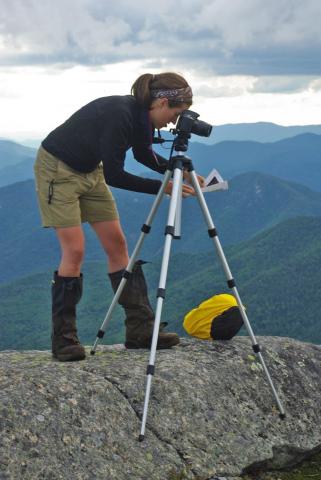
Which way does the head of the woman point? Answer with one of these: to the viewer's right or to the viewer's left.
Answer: to the viewer's right

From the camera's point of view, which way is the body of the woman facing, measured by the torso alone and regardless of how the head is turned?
to the viewer's right

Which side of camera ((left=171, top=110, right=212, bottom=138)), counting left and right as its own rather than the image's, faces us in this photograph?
right

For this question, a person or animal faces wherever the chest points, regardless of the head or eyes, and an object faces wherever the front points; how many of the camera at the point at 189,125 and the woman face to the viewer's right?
2
